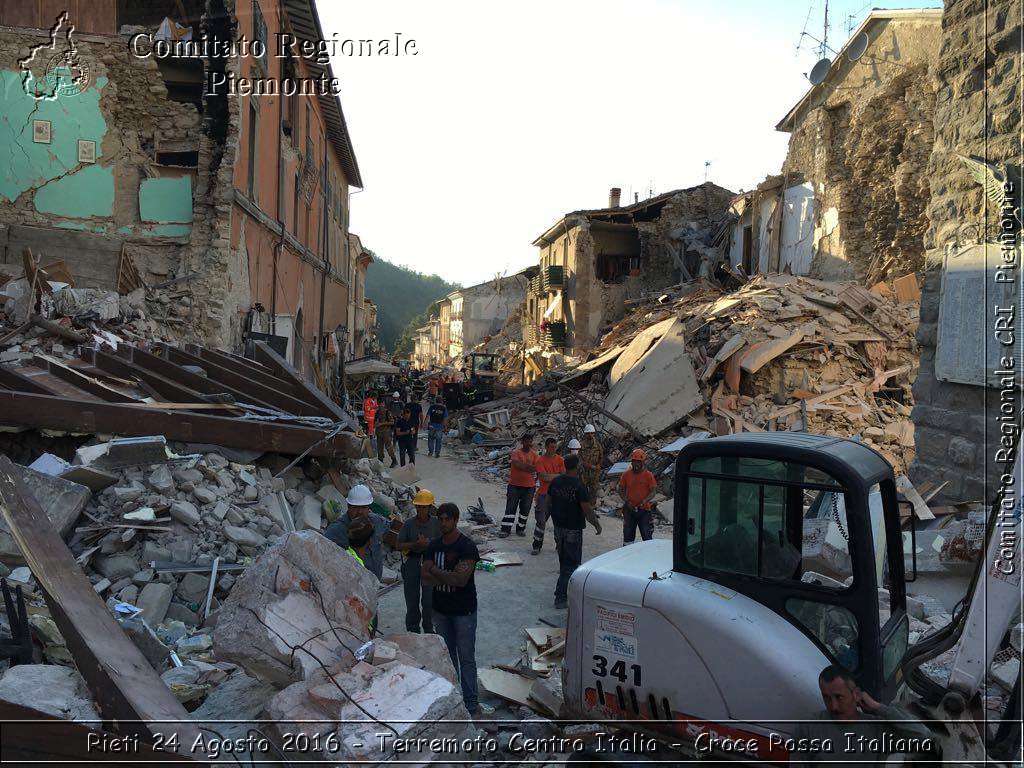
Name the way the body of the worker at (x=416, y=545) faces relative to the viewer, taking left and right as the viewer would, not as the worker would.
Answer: facing the viewer

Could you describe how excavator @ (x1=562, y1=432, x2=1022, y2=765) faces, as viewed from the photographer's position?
facing to the right of the viewer

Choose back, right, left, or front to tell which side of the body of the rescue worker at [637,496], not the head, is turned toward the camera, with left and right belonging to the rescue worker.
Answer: front

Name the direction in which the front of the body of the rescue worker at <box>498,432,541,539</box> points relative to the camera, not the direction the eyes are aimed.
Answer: toward the camera
